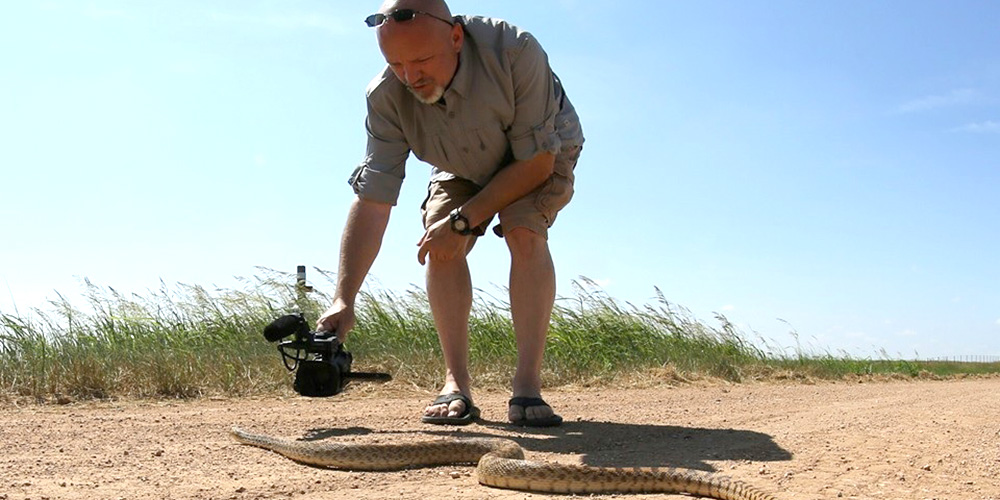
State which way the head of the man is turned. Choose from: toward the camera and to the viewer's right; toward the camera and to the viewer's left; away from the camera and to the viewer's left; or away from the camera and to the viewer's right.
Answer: toward the camera and to the viewer's left

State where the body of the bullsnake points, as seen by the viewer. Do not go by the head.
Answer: to the viewer's left

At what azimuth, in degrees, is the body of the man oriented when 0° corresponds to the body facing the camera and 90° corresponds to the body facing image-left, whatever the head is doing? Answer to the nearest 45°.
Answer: approximately 45°

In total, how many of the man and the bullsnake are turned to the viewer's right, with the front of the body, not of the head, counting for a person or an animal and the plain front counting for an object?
0
